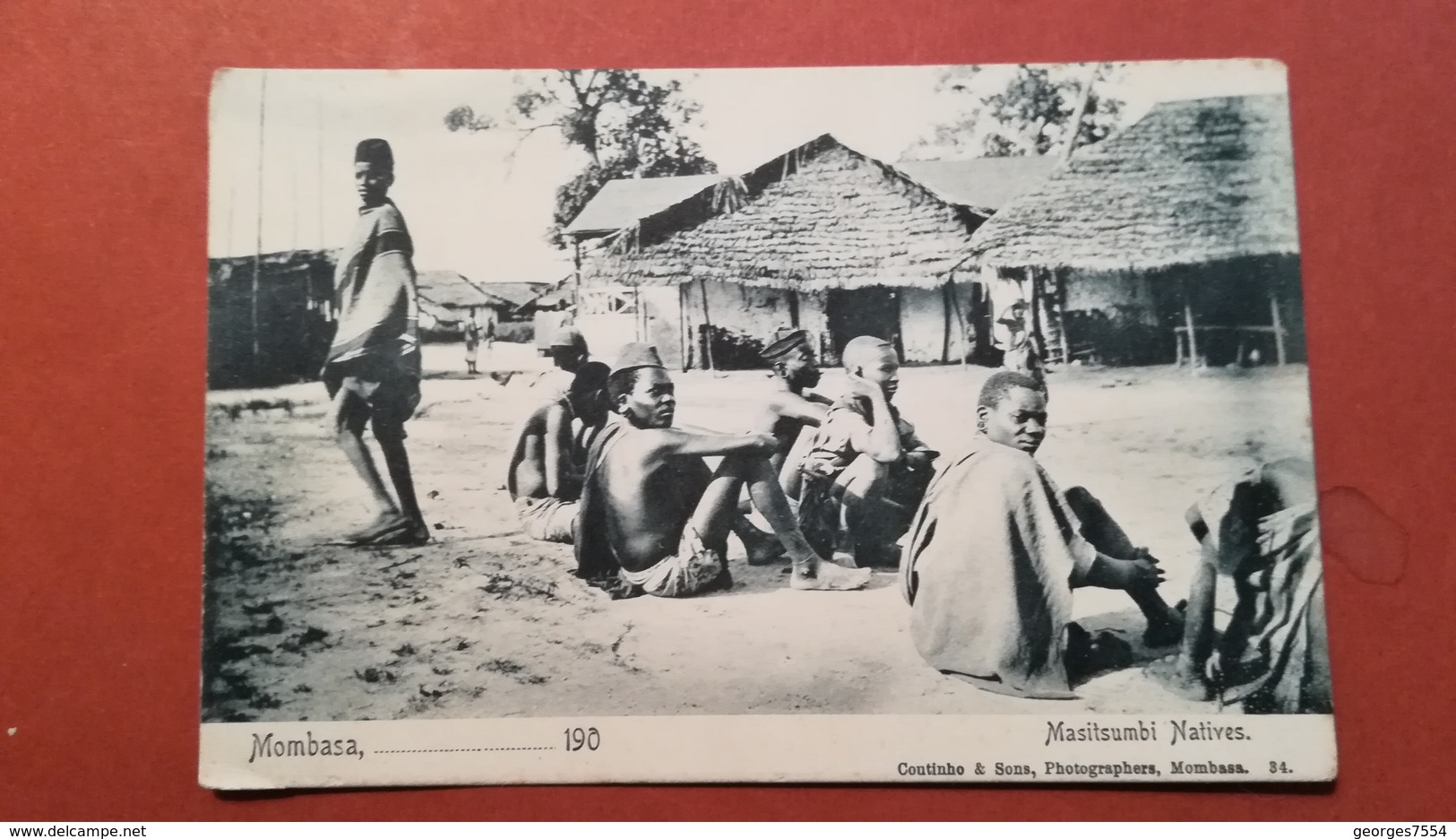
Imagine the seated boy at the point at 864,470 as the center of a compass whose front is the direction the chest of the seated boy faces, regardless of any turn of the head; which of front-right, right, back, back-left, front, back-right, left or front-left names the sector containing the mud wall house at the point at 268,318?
back-right

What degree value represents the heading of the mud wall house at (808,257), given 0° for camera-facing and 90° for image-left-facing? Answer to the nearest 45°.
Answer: approximately 0°

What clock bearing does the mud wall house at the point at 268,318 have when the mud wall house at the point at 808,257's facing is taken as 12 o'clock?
the mud wall house at the point at 268,318 is roughly at 3 o'clock from the mud wall house at the point at 808,257.

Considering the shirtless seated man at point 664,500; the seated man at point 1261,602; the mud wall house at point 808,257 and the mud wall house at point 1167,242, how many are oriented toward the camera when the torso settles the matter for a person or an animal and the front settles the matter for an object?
2

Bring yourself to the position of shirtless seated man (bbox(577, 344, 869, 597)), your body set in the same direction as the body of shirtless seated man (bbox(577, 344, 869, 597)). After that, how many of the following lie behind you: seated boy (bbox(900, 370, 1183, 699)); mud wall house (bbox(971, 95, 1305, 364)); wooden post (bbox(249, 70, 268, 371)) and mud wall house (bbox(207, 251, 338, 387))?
2

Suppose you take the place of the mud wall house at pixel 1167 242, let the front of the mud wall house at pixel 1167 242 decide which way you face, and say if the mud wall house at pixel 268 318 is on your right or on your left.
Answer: on your right

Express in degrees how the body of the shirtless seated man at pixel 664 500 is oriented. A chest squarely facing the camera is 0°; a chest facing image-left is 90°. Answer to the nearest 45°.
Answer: approximately 270°

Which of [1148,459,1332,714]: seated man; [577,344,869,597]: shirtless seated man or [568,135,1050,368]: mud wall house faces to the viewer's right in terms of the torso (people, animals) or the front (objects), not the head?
the shirtless seated man

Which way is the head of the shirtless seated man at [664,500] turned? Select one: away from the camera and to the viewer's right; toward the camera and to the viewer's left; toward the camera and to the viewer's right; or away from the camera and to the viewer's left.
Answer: toward the camera and to the viewer's right
